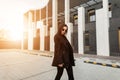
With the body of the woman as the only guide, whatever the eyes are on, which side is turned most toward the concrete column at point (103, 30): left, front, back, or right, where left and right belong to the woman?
left

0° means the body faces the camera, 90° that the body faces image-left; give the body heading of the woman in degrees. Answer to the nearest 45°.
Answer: approximately 315°
